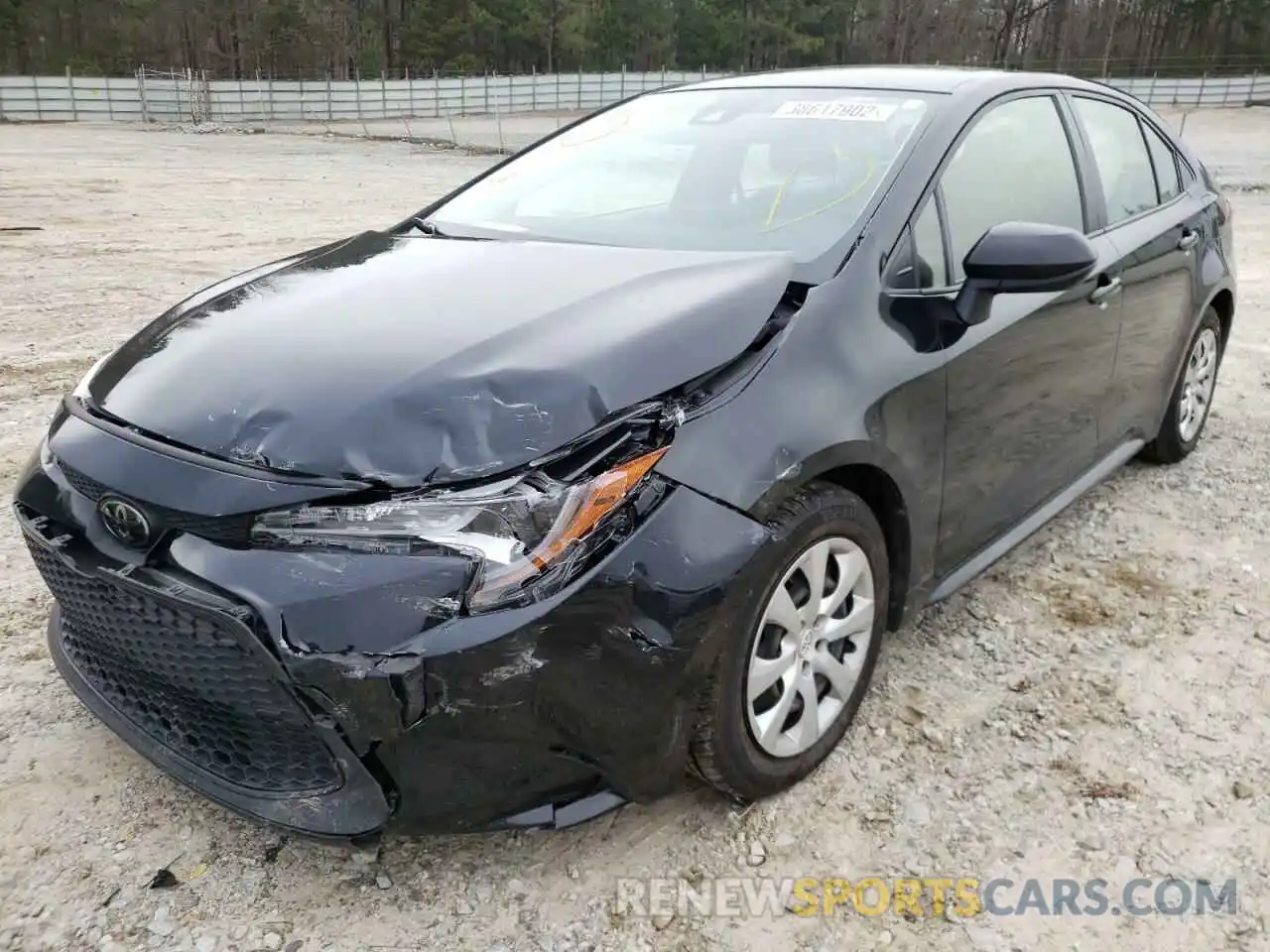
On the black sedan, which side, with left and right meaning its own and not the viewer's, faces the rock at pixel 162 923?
front

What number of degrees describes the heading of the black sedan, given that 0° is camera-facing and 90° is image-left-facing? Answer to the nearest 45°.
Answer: approximately 45°

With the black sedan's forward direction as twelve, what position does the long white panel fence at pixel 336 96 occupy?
The long white panel fence is roughly at 4 o'clock from the black sedan.

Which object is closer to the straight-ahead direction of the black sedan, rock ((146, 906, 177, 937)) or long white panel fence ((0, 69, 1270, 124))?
the rock
